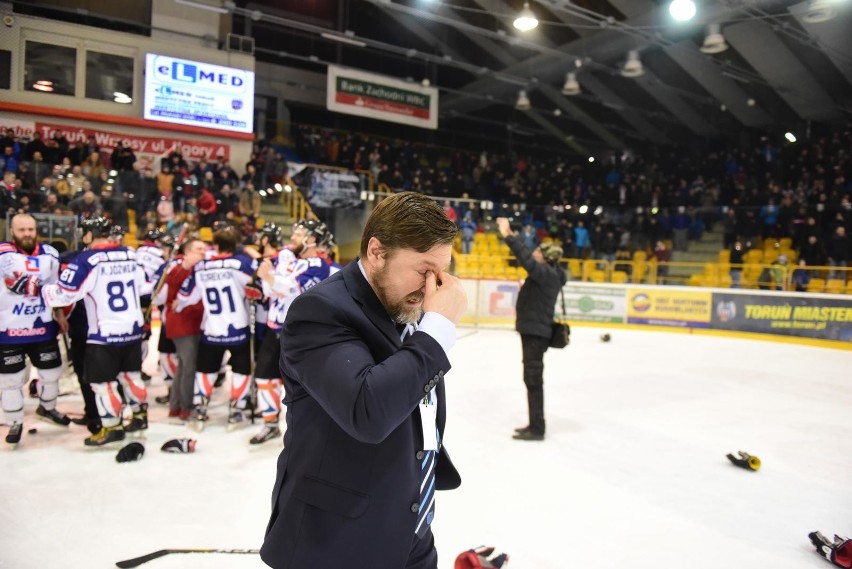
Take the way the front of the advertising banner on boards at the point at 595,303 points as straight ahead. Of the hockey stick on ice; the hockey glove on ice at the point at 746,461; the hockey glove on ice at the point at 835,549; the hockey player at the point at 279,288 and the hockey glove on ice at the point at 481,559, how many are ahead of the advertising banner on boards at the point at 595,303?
5

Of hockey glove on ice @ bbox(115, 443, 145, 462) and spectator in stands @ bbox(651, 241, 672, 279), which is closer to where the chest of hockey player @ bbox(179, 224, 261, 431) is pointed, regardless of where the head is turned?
the spectator in stands

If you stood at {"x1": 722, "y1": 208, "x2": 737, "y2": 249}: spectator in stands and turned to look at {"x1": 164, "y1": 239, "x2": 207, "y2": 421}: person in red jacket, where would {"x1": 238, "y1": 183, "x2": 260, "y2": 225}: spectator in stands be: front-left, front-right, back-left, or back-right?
front-right

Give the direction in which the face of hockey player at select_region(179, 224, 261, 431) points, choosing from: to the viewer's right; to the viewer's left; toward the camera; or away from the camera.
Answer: away from the camera

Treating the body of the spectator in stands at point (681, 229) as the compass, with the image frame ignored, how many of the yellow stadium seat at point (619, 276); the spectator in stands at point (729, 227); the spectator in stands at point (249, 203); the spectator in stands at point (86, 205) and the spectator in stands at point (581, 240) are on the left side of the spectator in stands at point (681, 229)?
1

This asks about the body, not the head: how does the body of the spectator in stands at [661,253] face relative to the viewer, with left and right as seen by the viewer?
facing the viewer

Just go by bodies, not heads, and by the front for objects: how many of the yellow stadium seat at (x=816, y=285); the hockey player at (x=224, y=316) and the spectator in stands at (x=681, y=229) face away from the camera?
1

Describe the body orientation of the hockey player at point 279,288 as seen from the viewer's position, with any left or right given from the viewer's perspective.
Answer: facing to the left of the viewer

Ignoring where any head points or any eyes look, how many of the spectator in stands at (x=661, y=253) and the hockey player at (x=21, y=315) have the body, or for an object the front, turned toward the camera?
2

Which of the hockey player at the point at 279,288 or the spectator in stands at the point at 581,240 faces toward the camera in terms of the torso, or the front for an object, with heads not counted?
the spectator in stands

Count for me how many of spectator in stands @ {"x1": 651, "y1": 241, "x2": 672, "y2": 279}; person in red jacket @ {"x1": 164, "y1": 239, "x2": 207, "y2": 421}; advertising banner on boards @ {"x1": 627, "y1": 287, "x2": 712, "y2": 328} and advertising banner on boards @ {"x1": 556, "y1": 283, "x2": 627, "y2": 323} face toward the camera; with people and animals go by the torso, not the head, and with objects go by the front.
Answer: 3

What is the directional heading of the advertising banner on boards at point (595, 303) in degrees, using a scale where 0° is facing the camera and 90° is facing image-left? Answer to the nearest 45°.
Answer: approximately 0°

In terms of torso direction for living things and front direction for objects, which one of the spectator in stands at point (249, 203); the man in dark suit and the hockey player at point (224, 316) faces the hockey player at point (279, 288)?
the spectator in stands

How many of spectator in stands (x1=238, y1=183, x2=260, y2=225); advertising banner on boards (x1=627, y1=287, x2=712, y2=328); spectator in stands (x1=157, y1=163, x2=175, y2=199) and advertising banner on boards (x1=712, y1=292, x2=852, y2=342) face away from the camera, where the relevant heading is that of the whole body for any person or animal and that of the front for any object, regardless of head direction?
0

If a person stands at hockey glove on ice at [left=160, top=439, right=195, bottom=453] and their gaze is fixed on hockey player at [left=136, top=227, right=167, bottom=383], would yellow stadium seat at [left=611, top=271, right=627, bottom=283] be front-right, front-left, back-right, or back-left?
front-right
